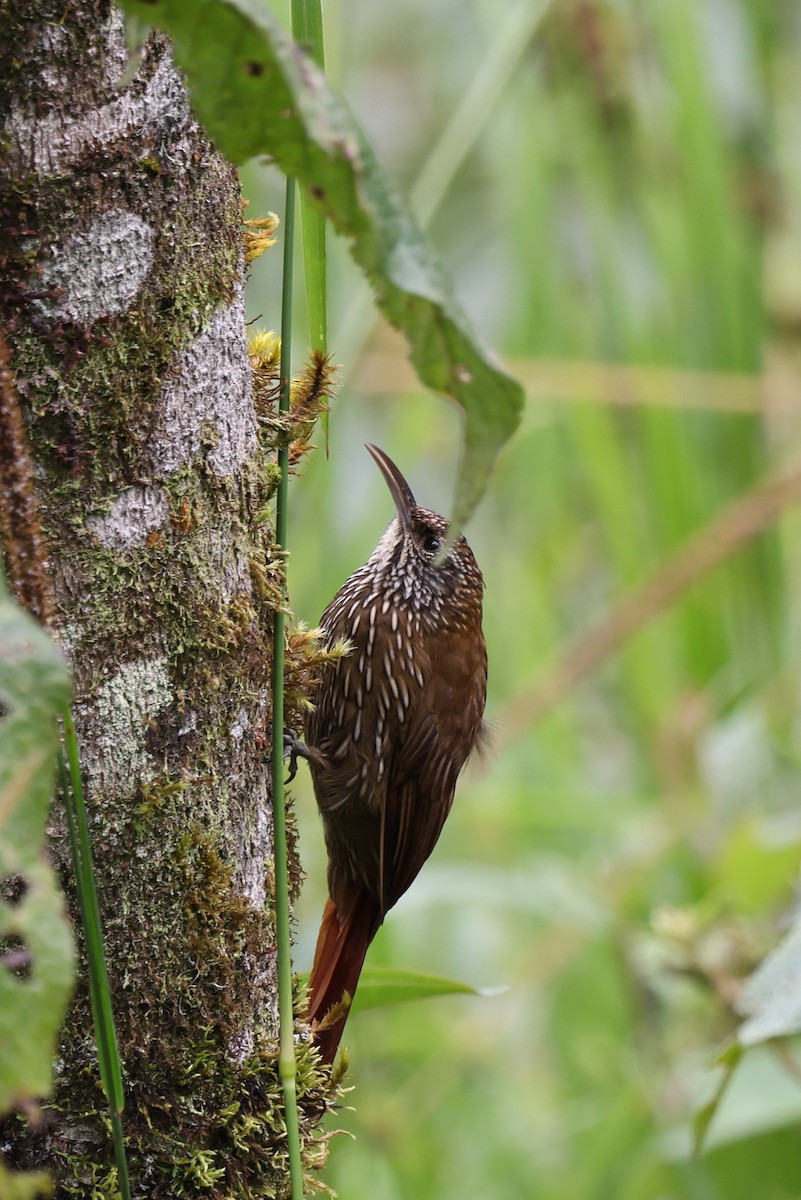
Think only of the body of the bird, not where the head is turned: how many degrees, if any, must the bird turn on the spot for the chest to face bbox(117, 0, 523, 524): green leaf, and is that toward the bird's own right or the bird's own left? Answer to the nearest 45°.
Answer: approximately 90° to the bird's own left

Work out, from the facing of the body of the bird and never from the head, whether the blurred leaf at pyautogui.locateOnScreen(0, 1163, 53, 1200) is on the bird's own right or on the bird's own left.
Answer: on the bird's own left

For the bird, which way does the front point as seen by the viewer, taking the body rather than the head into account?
to the viewer's left

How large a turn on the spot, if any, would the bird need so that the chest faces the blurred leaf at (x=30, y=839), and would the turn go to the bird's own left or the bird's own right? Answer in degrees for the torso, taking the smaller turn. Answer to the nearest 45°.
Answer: approximately 90° to the bird's own left
